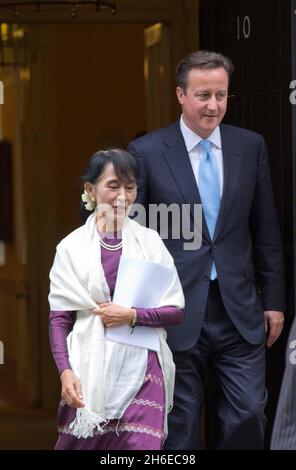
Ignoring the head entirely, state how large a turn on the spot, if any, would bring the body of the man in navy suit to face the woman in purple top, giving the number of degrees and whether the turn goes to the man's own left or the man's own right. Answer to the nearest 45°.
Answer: approximately 45° to the man's own right

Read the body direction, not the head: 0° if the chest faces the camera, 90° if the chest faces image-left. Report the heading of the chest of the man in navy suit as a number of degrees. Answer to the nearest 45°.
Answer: approximately 0°

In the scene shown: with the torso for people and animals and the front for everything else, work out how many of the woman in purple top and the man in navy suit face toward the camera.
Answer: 2

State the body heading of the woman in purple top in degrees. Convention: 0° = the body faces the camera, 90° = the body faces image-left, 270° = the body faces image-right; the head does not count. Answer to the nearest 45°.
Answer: approximately 0°

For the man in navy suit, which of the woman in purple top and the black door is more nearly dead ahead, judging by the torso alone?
the woman in purple top

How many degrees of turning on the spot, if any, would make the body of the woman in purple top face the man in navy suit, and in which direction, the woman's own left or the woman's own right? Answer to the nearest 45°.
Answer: approximately 135° to the woman's own left

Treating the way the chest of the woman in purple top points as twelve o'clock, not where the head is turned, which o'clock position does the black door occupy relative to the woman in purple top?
The black door is roughly at 7 o'clock from the woman in purple top.

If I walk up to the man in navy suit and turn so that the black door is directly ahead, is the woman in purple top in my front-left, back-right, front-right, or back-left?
back-left
